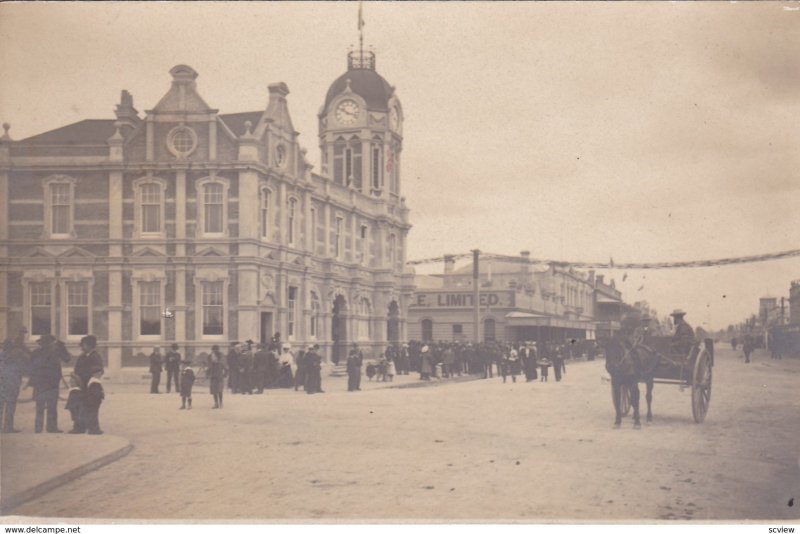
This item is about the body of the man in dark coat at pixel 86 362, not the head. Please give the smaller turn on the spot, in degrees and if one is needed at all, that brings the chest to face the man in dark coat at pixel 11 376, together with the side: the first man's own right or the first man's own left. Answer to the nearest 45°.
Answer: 0° — they already face them

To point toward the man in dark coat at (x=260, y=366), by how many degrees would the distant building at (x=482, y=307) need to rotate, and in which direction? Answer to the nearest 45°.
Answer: approximately 45° to its right

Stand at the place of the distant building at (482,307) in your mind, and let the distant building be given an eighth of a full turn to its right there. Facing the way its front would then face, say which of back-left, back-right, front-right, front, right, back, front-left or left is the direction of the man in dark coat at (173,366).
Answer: front

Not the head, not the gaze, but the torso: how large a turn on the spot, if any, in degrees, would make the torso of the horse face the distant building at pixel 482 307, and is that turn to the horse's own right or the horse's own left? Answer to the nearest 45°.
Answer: approximately 135° to the horse's own right

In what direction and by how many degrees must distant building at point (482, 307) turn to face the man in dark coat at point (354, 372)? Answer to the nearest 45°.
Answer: approximately 45° to its right

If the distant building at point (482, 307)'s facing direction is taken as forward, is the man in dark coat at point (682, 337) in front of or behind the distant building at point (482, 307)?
in front

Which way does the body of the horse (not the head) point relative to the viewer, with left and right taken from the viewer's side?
facing the viewer and to the left of the viewer

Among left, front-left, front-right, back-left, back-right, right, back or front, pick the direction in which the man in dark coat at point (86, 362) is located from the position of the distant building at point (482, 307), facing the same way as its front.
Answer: front-right

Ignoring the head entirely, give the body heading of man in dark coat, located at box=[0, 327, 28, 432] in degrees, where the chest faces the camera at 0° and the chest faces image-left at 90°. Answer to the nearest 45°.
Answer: approximately 225°

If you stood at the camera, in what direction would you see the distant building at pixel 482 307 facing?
facing the viewer and to the right of the viewer
